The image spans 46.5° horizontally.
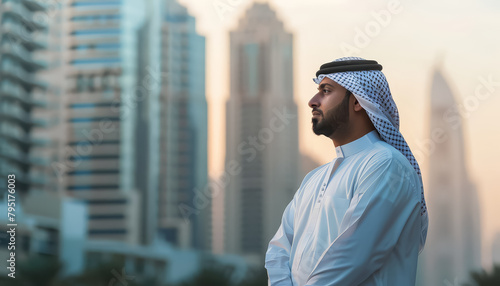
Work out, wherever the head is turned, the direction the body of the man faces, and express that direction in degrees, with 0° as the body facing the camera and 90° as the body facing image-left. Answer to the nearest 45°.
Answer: approximately 45°

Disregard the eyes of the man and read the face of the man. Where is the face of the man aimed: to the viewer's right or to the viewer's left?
to the viewer's left
